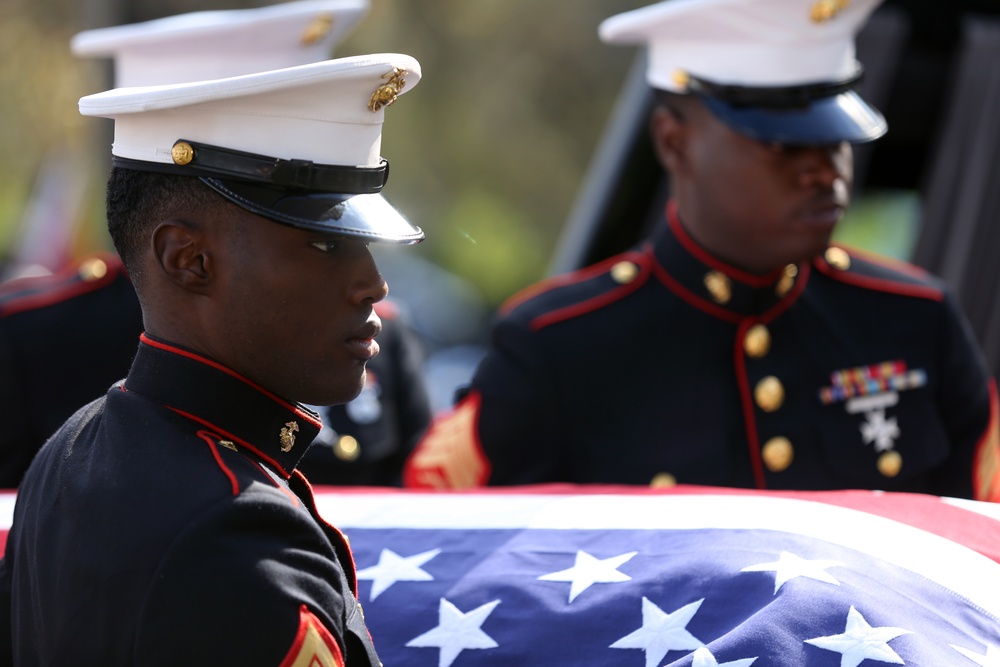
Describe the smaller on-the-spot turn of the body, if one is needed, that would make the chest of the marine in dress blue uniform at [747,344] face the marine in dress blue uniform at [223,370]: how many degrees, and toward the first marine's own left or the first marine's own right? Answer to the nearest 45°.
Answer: approximately 90° to the first marine's own right

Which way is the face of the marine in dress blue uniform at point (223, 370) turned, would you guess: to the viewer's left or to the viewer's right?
to the viewer's right

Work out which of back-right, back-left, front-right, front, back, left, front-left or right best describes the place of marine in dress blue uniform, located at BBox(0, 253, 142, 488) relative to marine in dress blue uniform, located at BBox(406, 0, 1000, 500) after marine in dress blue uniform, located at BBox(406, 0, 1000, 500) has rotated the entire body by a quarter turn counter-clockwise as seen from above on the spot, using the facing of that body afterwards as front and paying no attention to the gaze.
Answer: back-left
